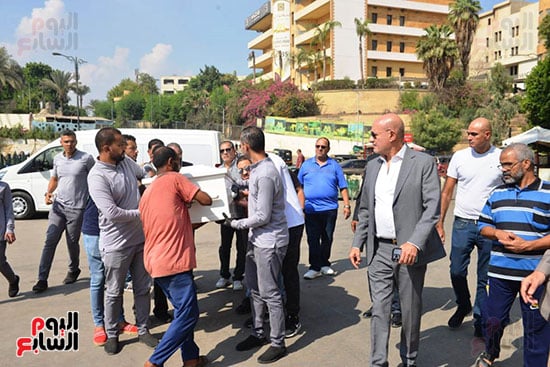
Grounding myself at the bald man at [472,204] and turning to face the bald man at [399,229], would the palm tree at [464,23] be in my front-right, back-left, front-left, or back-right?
back-right

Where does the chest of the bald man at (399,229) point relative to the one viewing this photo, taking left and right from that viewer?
facing the viewer and to the left of the viewer

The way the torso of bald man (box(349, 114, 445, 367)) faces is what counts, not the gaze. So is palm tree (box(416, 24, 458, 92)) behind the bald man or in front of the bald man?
behind

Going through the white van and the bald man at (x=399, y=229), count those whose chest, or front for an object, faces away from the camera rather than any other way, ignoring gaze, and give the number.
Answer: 0

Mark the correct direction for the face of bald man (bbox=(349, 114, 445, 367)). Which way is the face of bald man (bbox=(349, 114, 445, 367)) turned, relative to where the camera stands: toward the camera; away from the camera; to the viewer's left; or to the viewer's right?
to the viewer's left

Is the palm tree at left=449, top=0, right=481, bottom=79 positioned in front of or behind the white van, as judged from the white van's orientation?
behind

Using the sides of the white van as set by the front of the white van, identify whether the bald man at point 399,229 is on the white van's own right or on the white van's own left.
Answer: on the white van's own left

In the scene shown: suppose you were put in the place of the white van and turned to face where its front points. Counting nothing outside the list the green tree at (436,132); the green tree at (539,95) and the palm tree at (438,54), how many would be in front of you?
0

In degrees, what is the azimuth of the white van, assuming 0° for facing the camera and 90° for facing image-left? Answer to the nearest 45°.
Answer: approximately 90°
